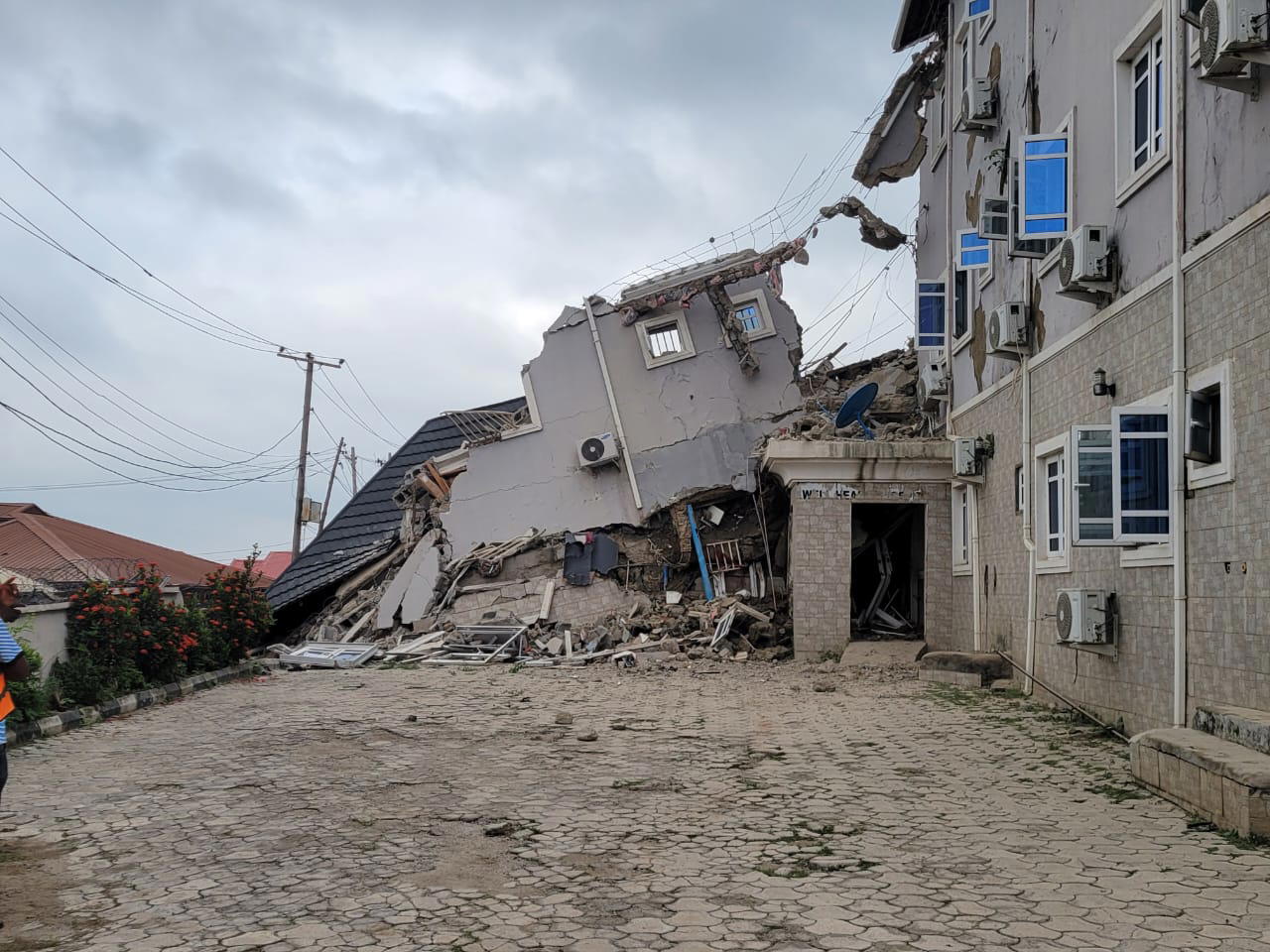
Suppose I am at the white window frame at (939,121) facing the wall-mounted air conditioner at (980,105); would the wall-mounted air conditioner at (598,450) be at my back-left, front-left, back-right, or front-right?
back-right

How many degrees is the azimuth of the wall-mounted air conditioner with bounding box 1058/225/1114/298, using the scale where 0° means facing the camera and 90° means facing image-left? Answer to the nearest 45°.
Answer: approximately 90°

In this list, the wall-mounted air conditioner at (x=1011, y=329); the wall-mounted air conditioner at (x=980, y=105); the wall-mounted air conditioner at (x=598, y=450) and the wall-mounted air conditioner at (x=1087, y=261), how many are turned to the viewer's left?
3

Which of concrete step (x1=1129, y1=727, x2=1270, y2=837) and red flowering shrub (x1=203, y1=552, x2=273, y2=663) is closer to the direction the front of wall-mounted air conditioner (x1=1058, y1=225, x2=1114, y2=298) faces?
the red flowering shrub

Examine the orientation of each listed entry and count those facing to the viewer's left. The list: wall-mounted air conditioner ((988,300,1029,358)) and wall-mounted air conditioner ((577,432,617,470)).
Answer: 1

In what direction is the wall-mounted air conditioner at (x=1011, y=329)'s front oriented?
to the viewer's left

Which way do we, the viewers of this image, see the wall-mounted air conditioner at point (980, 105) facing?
facing to the left of the viewer
